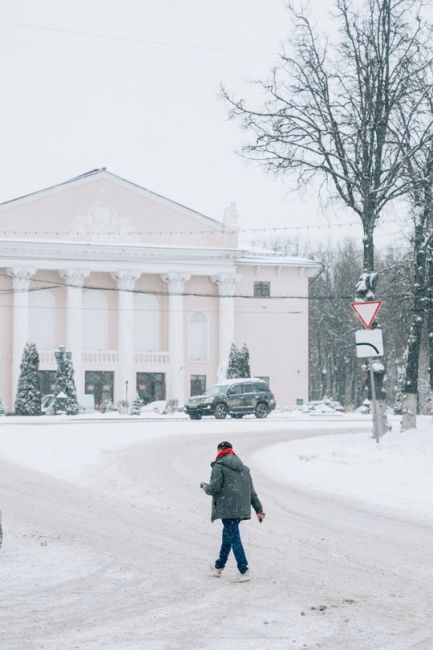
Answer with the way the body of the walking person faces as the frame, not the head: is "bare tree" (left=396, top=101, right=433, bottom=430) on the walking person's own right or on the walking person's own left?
on the walking person's own right

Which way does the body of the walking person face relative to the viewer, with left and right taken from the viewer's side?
facing away from the viewer and to the left of the viewer
